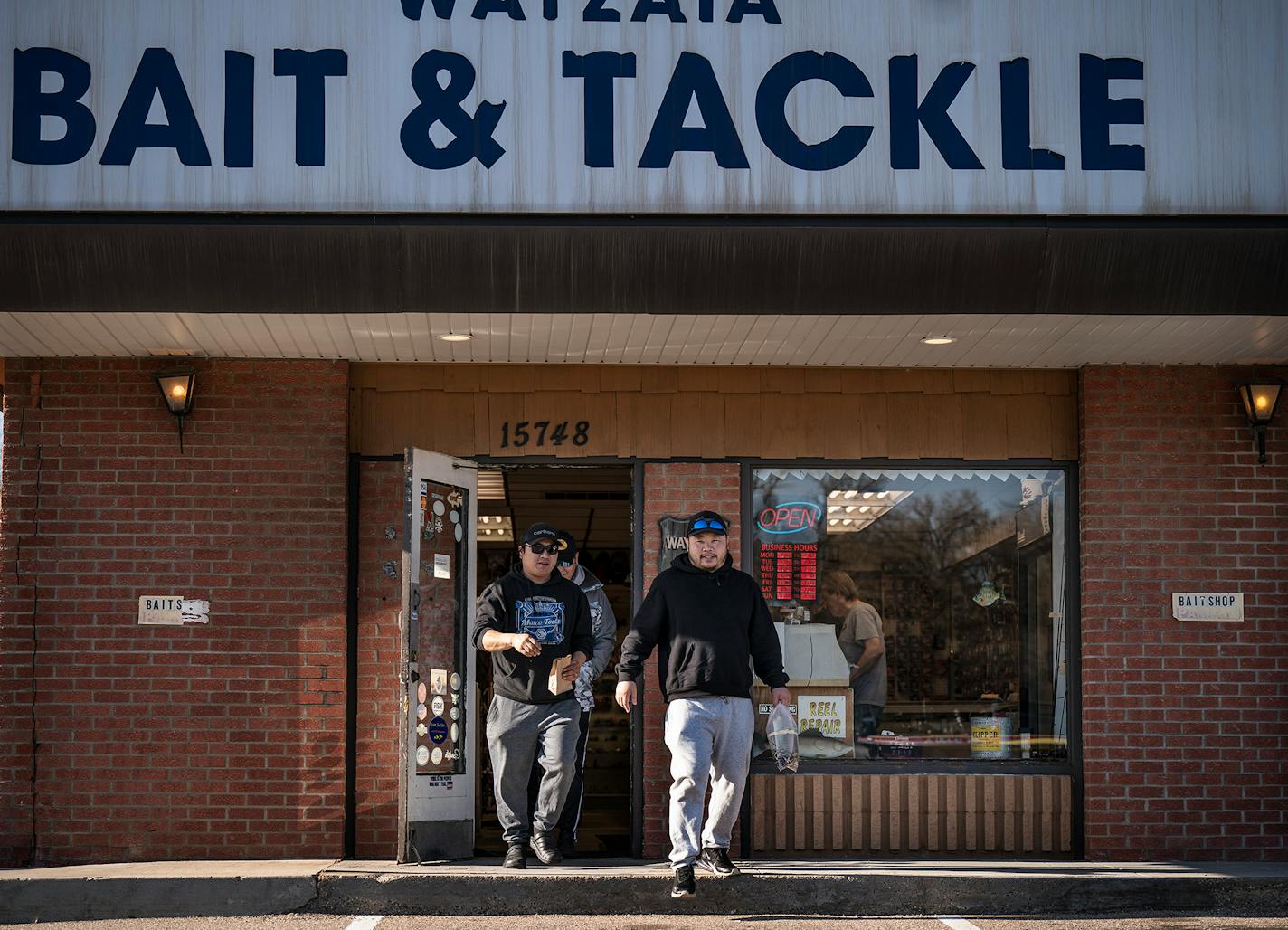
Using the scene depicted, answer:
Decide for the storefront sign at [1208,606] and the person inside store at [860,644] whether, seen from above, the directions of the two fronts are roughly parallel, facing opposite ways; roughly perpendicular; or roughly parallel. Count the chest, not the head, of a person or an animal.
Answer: roughly perpendicular

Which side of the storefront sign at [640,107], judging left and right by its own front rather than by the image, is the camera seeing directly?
front

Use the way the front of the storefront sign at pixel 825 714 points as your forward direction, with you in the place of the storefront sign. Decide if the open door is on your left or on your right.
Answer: on your right

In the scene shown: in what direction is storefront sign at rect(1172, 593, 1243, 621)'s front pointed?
toward the camera

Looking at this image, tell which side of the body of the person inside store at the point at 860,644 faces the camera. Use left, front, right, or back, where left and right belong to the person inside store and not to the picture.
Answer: left

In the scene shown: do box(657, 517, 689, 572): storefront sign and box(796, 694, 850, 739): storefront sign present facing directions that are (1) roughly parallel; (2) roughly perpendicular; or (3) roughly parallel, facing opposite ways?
roughly parallel

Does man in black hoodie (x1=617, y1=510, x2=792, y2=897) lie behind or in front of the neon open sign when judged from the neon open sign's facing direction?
in front

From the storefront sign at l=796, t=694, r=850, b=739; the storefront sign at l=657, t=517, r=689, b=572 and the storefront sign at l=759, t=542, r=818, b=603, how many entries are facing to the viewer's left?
0

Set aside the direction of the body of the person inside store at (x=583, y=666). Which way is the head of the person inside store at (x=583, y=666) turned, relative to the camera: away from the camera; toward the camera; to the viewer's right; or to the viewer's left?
toward the camera

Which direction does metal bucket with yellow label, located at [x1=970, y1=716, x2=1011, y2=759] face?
toward the camera

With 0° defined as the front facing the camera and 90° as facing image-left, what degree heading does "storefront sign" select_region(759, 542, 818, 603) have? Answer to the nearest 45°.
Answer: approximately 0°

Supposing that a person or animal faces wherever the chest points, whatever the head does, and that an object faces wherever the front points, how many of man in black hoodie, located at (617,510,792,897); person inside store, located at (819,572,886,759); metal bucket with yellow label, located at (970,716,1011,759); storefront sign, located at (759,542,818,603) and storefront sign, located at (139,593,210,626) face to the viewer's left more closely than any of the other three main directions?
1

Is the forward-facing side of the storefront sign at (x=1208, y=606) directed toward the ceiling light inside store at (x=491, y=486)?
no

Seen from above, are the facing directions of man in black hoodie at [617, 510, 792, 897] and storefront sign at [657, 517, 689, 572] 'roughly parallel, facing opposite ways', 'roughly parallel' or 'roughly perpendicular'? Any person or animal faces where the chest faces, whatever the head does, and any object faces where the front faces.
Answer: roughly parallel

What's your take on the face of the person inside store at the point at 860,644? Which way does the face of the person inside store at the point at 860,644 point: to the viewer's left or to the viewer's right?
to the viewer's left

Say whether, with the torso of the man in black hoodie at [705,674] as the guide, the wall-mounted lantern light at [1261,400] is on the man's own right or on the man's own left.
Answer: on the man's own left

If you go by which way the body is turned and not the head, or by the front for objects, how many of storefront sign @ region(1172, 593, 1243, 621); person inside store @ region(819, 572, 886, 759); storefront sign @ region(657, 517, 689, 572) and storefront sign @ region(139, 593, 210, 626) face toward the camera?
3

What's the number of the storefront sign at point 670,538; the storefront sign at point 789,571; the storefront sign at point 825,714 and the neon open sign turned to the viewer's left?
0

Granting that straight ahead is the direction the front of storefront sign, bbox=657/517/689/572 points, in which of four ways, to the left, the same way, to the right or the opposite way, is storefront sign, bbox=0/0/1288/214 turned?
the same way

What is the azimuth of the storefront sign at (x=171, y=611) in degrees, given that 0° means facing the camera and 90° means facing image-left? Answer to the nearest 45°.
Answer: approximately 0°
